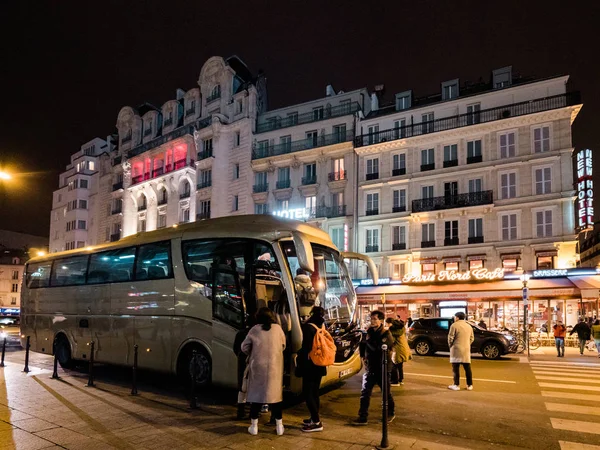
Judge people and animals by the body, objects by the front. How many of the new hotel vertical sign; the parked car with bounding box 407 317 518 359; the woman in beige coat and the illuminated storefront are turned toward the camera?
2

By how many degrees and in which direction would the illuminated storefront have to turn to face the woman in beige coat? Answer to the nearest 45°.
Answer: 0° — it already faces them

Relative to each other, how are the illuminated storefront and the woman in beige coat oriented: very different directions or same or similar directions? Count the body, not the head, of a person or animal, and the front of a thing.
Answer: very different directions

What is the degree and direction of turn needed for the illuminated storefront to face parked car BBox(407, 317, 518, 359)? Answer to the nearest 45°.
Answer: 0° — it already faces it

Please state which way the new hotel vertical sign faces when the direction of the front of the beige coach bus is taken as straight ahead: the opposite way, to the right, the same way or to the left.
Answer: to the right

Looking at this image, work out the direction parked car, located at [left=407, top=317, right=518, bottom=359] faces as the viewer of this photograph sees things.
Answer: facing to the right of the viewer

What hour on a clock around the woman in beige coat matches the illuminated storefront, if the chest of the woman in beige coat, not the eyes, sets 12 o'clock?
The illuminated storefront is roughly at 1 o'clock from the woman in beige coat.

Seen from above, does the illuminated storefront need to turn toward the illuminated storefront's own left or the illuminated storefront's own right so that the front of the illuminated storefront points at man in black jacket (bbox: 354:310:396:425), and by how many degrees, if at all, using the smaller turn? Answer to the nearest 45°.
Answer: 0° — it already faces them

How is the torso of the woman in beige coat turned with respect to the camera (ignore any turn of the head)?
away from the camera

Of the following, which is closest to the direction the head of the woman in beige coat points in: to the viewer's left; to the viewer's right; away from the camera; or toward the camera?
away from the camera
